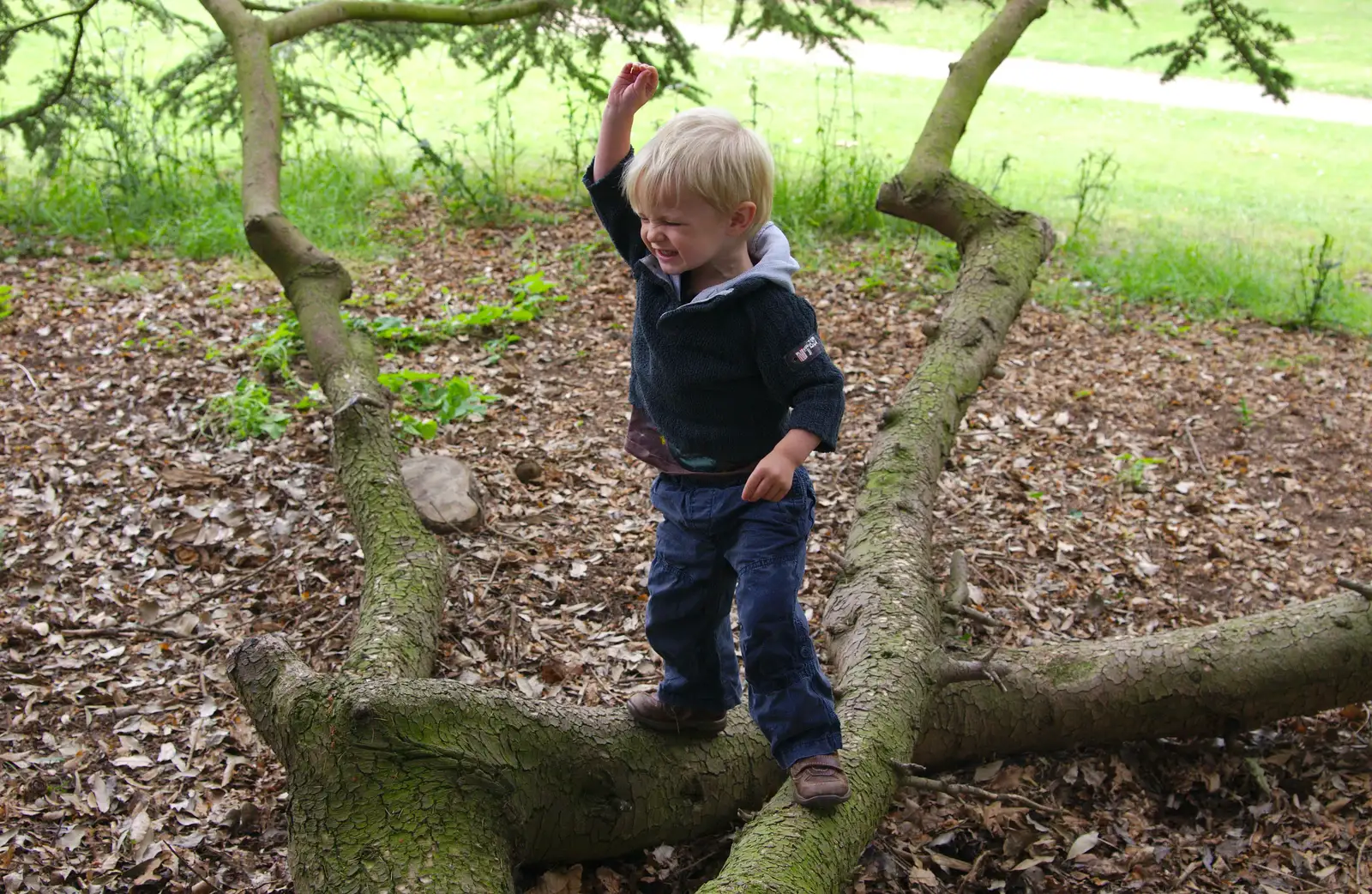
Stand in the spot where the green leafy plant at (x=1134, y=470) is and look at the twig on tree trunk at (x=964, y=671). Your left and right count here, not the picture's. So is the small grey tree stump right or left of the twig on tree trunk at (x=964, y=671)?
right

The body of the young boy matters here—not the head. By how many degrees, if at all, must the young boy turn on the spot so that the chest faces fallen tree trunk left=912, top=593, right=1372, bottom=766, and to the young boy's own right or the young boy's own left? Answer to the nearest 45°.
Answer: approximately 180°

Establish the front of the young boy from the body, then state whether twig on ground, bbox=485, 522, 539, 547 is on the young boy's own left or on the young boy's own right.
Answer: on the young boy's own right

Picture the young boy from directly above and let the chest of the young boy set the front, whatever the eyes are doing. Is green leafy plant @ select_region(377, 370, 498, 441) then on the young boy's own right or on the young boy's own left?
on the young boy's own right

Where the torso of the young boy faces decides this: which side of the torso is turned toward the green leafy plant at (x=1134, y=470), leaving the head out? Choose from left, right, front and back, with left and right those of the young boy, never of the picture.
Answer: back

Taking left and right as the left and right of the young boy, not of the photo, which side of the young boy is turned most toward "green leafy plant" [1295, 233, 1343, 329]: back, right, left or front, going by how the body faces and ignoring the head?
back

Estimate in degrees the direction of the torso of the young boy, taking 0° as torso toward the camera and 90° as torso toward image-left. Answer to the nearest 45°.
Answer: approximately 45°

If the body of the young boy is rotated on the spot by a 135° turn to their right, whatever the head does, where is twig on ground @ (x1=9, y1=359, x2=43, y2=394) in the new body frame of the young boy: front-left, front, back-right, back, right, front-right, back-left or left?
front-left

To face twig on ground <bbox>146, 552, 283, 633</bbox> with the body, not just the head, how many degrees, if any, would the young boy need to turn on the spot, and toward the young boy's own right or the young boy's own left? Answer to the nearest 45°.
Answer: approximately 90° to the young boy's own right

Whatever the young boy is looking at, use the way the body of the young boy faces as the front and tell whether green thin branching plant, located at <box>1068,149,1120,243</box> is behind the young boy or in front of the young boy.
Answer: behind

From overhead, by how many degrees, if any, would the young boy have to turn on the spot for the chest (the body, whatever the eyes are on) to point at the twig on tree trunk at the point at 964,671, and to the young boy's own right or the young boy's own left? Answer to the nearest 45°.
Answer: approximately 180°

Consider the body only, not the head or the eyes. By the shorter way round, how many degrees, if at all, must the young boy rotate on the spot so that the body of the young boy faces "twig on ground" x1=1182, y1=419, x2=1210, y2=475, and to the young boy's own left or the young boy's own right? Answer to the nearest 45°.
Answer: approximately 180°
